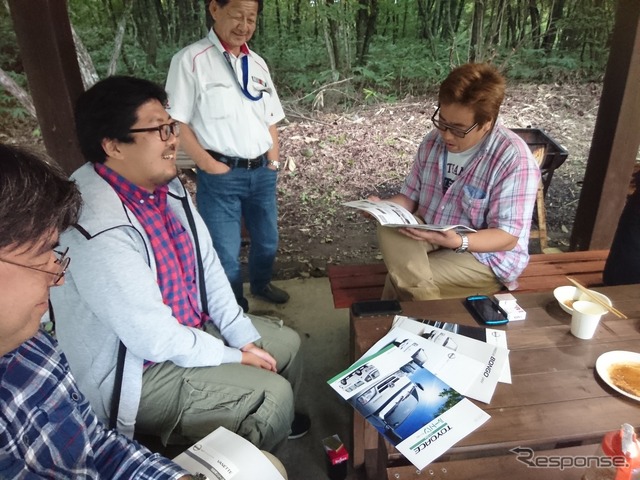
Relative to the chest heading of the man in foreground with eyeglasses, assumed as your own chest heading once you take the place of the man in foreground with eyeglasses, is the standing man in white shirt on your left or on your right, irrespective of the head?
on your left

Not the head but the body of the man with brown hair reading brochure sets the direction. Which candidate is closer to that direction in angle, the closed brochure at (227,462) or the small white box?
the closed brochure

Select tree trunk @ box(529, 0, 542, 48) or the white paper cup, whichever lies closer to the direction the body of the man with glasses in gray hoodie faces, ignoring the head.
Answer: the white paper cup

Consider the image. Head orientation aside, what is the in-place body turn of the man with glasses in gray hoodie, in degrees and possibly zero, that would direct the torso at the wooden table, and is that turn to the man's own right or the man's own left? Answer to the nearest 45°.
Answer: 0° — they already face it

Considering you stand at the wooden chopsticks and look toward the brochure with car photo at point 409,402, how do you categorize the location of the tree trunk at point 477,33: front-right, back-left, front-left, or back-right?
back-right

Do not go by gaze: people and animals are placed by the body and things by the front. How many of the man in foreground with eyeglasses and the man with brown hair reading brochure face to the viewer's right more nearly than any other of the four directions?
1

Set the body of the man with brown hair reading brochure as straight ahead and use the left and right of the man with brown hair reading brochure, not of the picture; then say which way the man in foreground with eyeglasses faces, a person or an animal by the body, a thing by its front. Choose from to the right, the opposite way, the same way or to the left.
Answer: the opposite way

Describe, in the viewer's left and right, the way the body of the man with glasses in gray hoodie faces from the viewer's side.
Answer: facing the viewer and to the right of the viewer

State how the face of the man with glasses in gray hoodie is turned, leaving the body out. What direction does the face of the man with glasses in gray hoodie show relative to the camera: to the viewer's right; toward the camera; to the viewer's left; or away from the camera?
to the viewer's right

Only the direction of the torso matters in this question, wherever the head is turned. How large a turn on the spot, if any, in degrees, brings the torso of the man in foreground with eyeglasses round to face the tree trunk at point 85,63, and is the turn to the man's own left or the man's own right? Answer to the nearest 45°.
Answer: approximately 90° to the man's own left

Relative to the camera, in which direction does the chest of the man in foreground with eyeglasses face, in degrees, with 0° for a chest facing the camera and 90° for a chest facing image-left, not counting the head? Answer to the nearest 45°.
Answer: approximately 270°

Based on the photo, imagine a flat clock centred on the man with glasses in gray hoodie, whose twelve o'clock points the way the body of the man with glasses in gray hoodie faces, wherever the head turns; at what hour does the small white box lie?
The small white box is roughly at 11 o'clock from the man with glasses in gray hoodie.

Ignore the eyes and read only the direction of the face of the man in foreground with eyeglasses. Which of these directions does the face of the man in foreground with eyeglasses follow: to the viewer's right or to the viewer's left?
to the viewer's right

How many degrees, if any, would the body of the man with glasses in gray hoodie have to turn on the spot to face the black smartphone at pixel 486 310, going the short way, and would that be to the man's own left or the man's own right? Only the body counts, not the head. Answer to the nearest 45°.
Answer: approximately 45° to the man's own left

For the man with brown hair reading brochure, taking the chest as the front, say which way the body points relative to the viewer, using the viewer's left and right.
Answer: facing the viewer and to the left of the viewer

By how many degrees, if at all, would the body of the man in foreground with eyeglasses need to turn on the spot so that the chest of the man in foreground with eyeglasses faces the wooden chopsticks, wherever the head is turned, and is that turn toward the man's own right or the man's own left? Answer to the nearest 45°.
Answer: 0° — they already face it

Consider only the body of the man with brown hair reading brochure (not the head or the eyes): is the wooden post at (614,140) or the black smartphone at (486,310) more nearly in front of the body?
the black smartphone
